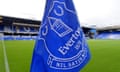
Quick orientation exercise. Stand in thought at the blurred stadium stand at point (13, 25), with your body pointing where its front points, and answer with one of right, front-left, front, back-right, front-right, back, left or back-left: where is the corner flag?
front-right

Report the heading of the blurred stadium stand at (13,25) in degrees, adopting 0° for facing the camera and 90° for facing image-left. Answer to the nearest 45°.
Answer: approximately 315°
